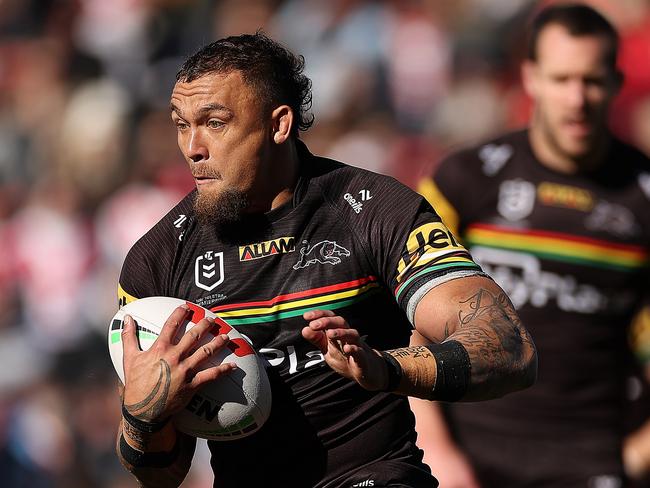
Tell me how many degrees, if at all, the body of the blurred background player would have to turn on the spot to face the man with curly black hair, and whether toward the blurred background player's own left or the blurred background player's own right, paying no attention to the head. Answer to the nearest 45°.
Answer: approximately 45° to the blurred background player's own right

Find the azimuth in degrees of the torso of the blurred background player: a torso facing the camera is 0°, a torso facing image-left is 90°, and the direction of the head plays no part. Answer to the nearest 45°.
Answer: approximately 0°

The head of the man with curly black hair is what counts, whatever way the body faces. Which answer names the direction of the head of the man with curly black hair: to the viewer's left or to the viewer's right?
to the viewer's left
